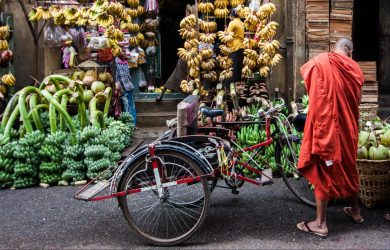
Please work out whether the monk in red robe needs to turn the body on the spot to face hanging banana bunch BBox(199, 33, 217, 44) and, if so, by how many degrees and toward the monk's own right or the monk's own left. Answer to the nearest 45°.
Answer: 0° — they already face it

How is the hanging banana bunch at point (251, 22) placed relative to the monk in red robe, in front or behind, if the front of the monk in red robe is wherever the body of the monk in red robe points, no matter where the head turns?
in front

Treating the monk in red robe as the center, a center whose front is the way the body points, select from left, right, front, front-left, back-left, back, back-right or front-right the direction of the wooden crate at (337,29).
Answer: front-right

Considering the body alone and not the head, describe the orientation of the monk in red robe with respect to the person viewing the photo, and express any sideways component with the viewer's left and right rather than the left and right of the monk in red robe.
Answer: facing away from the viewer and to the left of the viewer

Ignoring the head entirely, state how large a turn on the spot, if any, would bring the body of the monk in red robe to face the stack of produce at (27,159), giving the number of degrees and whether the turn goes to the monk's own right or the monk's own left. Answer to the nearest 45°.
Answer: approximately 45° to the monk's own left

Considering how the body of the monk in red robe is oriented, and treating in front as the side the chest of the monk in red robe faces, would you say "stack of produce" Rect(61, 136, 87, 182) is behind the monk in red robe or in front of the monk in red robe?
in front

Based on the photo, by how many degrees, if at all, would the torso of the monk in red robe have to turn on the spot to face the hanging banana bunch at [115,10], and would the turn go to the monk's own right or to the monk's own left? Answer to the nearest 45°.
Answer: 0° — they already face it
